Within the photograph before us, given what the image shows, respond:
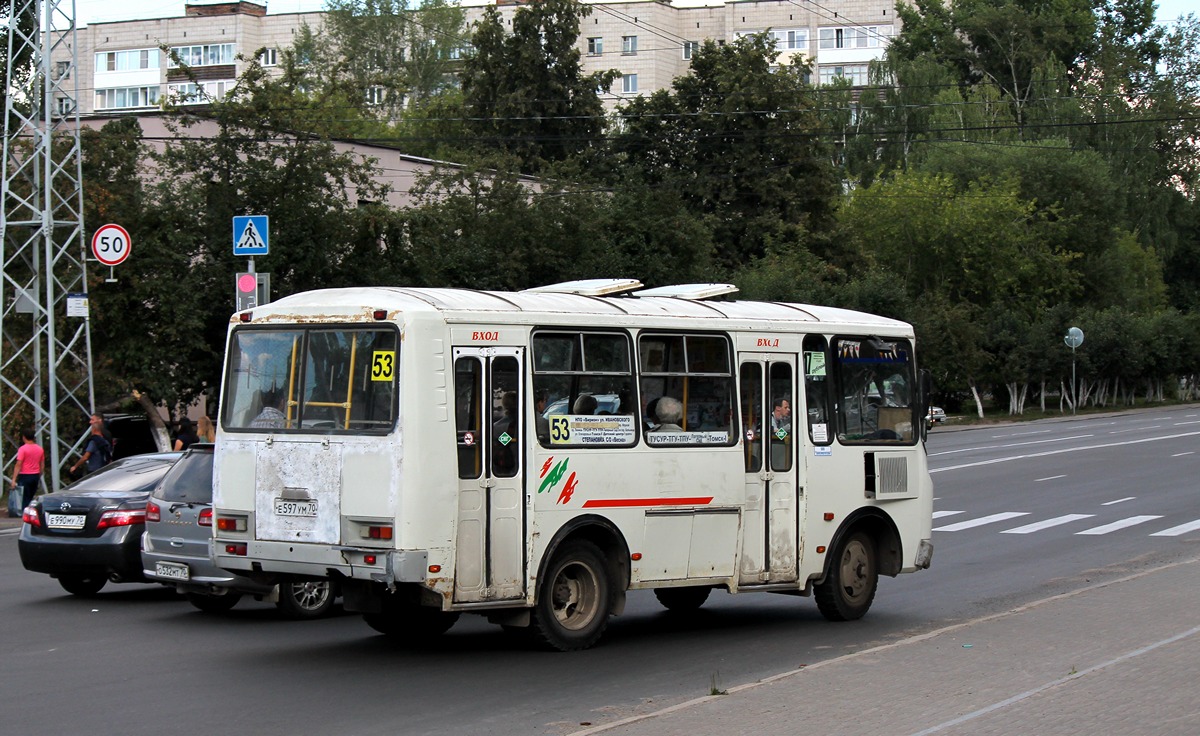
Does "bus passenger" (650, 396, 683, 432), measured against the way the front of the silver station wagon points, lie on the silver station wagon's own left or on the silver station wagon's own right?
on the silver station wagon's own right

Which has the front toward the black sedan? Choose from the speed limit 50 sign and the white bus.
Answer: the speed limit 50 sign

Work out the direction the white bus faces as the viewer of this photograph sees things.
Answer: facing away from the viewer and to the right of the viewer

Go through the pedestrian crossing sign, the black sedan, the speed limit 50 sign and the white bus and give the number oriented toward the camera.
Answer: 2

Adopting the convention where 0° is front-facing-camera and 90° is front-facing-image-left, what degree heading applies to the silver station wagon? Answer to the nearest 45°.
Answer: approximately 225°

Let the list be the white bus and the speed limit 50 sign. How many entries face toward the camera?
1

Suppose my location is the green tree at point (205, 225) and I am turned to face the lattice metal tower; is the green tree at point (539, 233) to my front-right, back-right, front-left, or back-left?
back-left

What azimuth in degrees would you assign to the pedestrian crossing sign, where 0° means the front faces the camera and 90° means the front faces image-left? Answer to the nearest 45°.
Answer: approximately 0°
